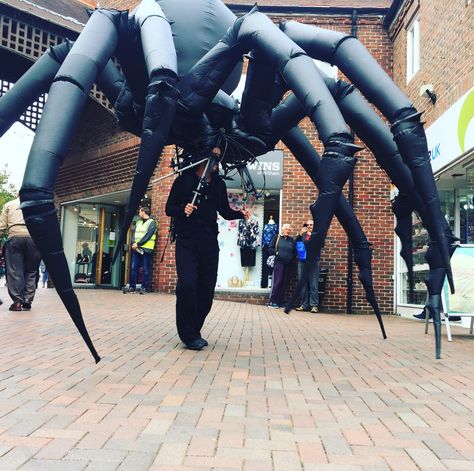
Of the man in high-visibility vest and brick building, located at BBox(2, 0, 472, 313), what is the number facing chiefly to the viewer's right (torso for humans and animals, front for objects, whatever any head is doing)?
0

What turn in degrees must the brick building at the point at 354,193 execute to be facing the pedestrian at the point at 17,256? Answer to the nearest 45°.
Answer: approximately 45° to its right

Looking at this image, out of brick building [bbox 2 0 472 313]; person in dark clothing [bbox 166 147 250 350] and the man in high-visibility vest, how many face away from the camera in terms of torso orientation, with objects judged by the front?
0

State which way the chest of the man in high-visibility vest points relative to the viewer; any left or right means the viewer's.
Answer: facing the viewer and to the left of the viewer

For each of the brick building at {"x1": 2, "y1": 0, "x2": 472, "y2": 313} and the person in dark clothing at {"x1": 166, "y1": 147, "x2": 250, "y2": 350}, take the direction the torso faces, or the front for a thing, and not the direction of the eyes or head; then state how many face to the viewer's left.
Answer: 0

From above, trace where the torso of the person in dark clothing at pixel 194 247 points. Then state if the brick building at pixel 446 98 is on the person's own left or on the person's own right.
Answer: on the person's own left

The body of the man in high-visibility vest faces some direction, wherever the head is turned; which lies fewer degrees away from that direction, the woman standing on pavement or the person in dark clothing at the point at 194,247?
the person in dark clothing

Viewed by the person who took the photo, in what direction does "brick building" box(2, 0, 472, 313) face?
facing the viewer

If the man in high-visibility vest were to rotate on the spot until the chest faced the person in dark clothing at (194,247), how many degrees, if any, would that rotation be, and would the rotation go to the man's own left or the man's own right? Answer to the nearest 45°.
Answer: approximately 45° to the man's own left

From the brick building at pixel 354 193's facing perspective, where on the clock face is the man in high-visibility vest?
The man in high-visibility vest is roughly at 3 o'clock from the brick building.

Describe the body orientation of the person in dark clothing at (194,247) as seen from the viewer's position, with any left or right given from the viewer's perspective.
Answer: facing the viewer and to the right of the viewer
